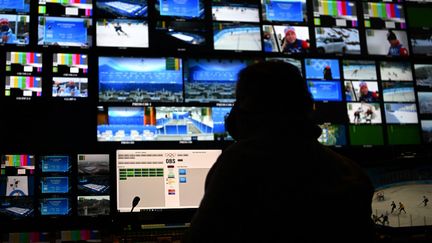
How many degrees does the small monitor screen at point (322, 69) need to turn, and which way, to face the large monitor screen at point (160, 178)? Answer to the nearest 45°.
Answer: approximately 45° to its right

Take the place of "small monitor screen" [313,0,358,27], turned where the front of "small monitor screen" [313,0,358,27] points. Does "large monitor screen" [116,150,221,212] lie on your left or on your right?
on your right

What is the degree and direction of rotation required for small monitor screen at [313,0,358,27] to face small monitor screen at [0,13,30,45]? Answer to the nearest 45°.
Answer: approximately 45° to its right

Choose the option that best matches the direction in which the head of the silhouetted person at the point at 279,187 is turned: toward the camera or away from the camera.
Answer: away from the camera
